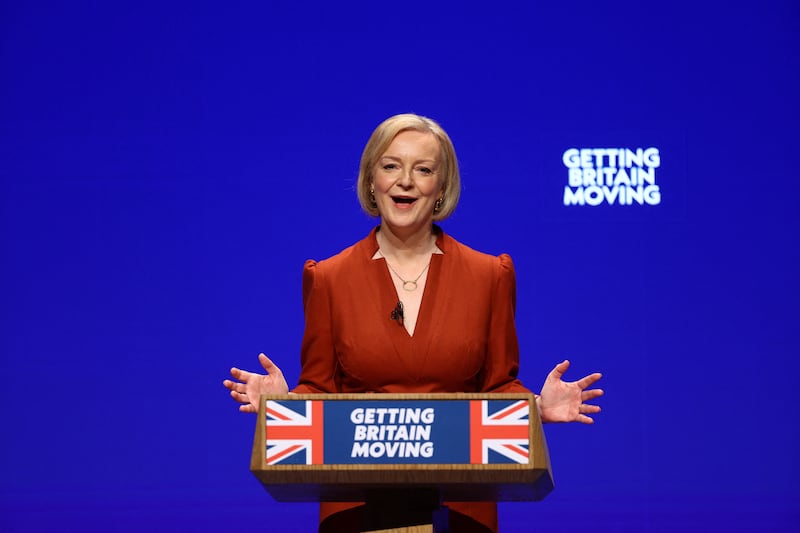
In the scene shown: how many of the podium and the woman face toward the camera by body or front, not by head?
2

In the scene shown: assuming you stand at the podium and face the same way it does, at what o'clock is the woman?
The woman is roughly at 6 o'clock from the podium.

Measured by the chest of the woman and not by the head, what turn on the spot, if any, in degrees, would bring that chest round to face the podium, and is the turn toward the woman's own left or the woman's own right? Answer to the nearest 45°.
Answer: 0° — they already face it

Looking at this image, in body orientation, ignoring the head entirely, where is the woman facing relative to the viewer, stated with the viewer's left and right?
facing the viewer
